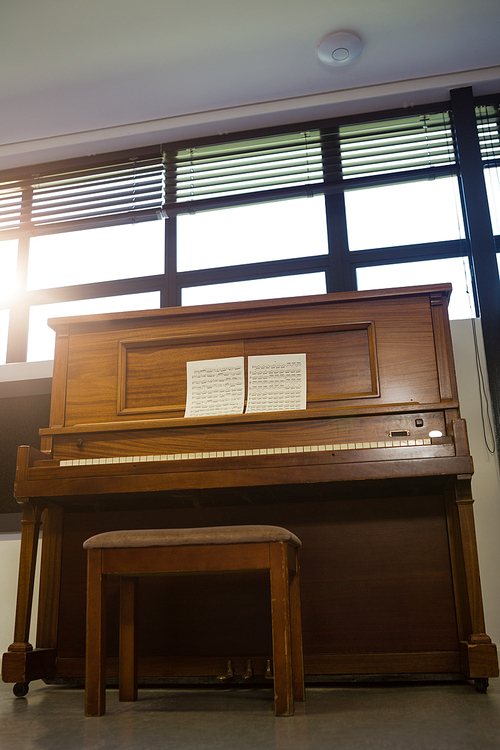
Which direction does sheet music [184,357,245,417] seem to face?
toward the camera

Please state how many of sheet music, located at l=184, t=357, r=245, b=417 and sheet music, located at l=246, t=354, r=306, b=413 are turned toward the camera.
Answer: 2

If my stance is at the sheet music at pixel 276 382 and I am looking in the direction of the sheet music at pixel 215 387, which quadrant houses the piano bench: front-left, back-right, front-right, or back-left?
front-left

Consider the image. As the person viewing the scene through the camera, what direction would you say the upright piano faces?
facing the viewer

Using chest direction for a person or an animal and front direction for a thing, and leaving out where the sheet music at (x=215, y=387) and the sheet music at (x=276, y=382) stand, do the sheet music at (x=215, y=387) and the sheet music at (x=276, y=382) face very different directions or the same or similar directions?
same or similar directions
